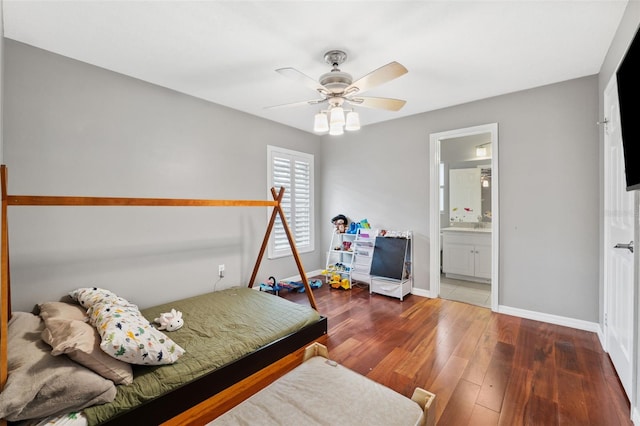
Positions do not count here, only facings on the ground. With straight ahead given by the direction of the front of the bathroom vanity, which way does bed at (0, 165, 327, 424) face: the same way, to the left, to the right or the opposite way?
the opposite way

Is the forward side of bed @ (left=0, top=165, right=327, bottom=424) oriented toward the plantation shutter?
yes

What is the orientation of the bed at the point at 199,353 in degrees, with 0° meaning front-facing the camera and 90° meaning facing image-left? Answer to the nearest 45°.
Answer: approximately 225°

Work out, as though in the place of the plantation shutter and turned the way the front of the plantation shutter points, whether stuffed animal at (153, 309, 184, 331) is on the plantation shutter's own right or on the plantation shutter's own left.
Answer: on the plantation shutter's own right

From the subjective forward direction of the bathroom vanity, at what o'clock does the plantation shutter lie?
The plantation shutter is roughly at 2 o'clock from the bathroom vanity.

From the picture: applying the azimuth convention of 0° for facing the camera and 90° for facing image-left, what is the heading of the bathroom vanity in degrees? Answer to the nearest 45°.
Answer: approximately 0°

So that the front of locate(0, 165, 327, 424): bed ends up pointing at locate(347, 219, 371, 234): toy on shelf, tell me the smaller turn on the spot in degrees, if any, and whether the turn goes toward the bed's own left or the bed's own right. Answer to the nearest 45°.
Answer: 0° — it already faces it

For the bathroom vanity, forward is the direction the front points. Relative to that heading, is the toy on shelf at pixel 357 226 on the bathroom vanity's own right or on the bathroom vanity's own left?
on the bathroom vanity's own right

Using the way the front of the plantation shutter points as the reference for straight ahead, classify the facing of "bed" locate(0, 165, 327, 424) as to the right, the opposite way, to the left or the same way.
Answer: to the left

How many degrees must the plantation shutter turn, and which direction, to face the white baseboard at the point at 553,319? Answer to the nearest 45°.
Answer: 0° — it already faces it

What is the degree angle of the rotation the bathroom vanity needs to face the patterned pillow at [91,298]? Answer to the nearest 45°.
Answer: approximately 45° to its right

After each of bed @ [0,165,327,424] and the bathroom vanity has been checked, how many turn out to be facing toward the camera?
1
